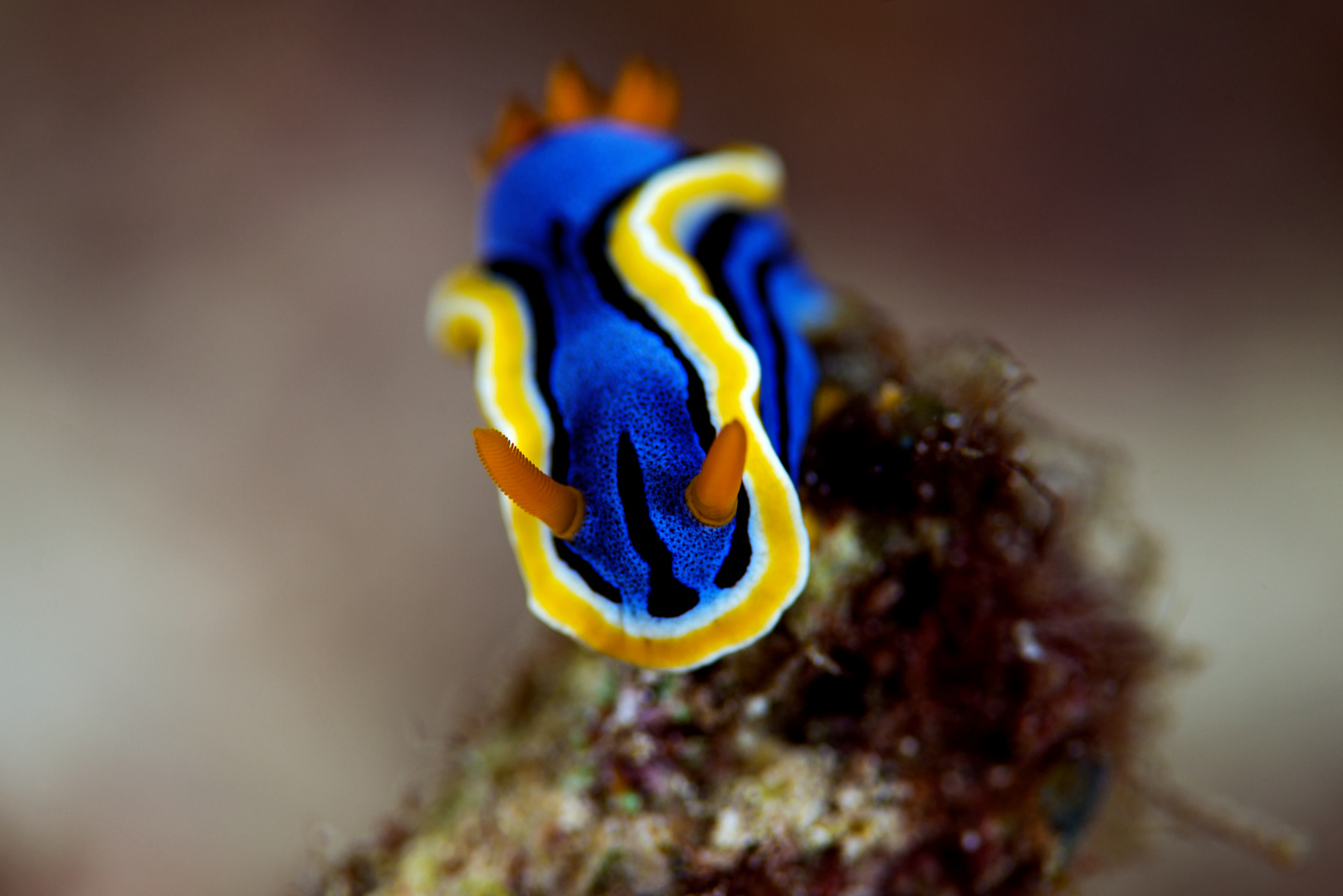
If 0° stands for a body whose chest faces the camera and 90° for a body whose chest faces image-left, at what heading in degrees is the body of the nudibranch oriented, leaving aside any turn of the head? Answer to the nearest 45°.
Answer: approximately 0°
